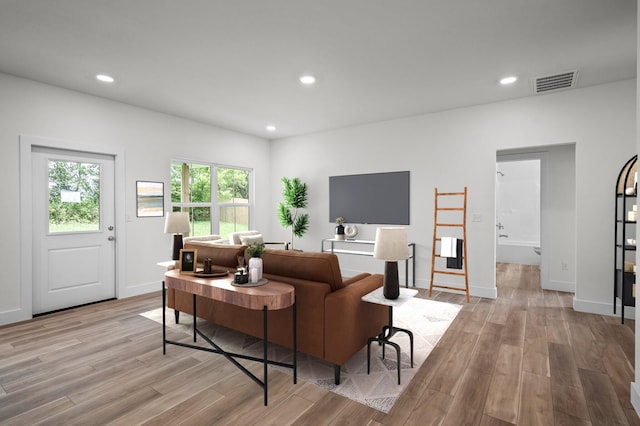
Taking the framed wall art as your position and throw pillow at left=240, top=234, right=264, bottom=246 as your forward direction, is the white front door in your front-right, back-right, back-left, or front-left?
back-right

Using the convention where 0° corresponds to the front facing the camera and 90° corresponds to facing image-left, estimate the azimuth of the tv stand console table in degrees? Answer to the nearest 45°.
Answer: approximately 45°

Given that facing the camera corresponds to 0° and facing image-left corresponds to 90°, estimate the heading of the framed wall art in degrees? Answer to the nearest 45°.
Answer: approximately 315°

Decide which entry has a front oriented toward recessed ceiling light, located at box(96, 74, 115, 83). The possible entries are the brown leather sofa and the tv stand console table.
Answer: the tv stand console table

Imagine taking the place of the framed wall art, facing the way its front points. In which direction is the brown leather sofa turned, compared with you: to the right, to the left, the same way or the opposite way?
to the left

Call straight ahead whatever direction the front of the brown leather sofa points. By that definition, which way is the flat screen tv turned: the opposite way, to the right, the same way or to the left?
the opposite way

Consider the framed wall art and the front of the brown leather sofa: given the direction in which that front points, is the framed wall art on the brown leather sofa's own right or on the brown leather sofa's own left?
on the brown leather sofa's own left
